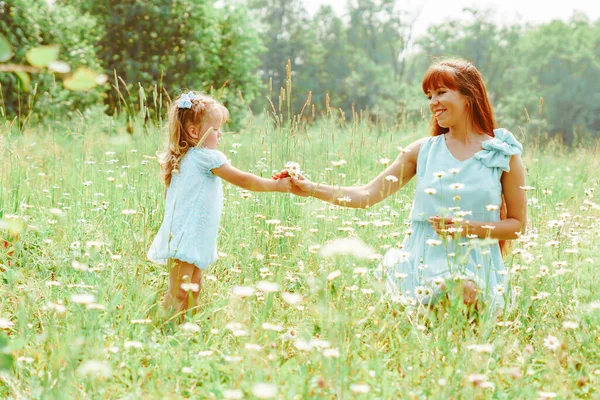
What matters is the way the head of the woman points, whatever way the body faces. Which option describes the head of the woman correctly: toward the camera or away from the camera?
toward the camera

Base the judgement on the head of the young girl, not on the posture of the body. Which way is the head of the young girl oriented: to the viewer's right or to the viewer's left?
to the viewer's right

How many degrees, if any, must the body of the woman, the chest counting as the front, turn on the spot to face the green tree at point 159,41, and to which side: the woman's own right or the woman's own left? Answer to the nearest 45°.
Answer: approximately 90° to the woman's own right

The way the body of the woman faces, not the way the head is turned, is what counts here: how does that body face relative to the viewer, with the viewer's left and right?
facing the viewer and to the left of the viewer

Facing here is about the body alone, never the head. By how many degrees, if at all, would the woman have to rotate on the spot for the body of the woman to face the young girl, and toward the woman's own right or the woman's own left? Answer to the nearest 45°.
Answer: approximately 45° to the woman's own right

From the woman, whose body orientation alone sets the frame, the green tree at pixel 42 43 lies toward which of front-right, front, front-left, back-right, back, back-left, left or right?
right
